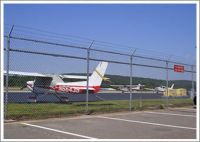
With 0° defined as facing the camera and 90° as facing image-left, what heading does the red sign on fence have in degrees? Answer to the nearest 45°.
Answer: approximately 0°

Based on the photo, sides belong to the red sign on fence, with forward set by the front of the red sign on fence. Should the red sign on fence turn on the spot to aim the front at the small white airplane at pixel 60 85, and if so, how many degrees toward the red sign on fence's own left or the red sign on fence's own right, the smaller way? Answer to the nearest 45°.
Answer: approximately 135° to the red sign on fence's own right

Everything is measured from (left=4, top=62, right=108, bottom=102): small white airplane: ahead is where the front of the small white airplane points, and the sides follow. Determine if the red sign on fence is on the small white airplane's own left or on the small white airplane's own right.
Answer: on the small white airplane's own left
